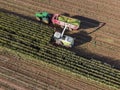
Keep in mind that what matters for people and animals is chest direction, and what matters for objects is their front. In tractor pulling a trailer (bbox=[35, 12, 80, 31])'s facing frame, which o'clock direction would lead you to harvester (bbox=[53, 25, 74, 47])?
harvester (bbox=[53, 25, 74, 47]) is roughly at 7 o'clock from tractor pulling a trailer (bbox=[35, 12, 80, 31]).

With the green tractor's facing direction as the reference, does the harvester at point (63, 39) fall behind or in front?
behind

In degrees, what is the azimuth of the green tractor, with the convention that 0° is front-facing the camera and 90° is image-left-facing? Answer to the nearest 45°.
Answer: approximately 135°
